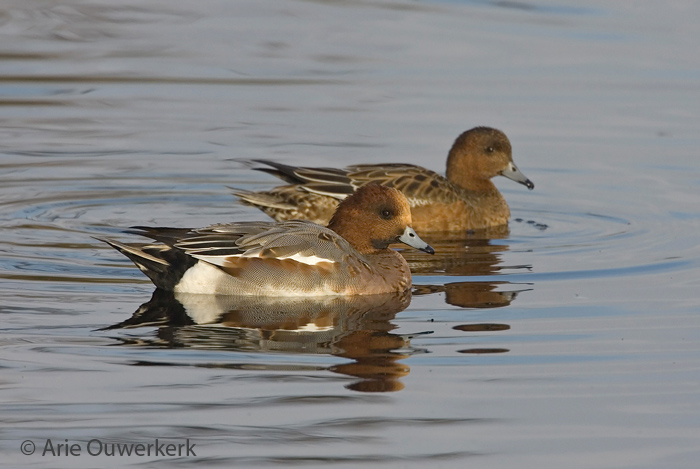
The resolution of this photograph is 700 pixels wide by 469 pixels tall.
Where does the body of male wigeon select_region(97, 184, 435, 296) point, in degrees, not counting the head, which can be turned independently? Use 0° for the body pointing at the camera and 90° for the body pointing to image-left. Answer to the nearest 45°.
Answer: approximately 270°

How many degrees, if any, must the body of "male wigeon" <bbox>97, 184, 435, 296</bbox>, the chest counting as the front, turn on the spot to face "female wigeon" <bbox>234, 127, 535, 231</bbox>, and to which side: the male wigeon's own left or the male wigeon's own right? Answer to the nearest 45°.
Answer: approximately 45° to the male wigeon's own left

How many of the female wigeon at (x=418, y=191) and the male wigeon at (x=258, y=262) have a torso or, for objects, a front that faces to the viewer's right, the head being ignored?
2

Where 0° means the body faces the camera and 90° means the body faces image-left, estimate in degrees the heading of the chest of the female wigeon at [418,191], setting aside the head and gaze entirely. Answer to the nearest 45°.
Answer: approximately 270°
